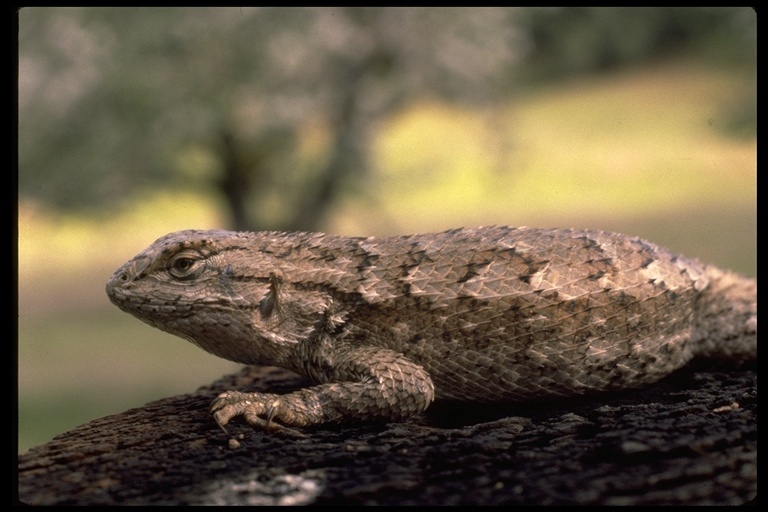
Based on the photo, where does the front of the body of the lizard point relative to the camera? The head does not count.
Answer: to the viewer's left
